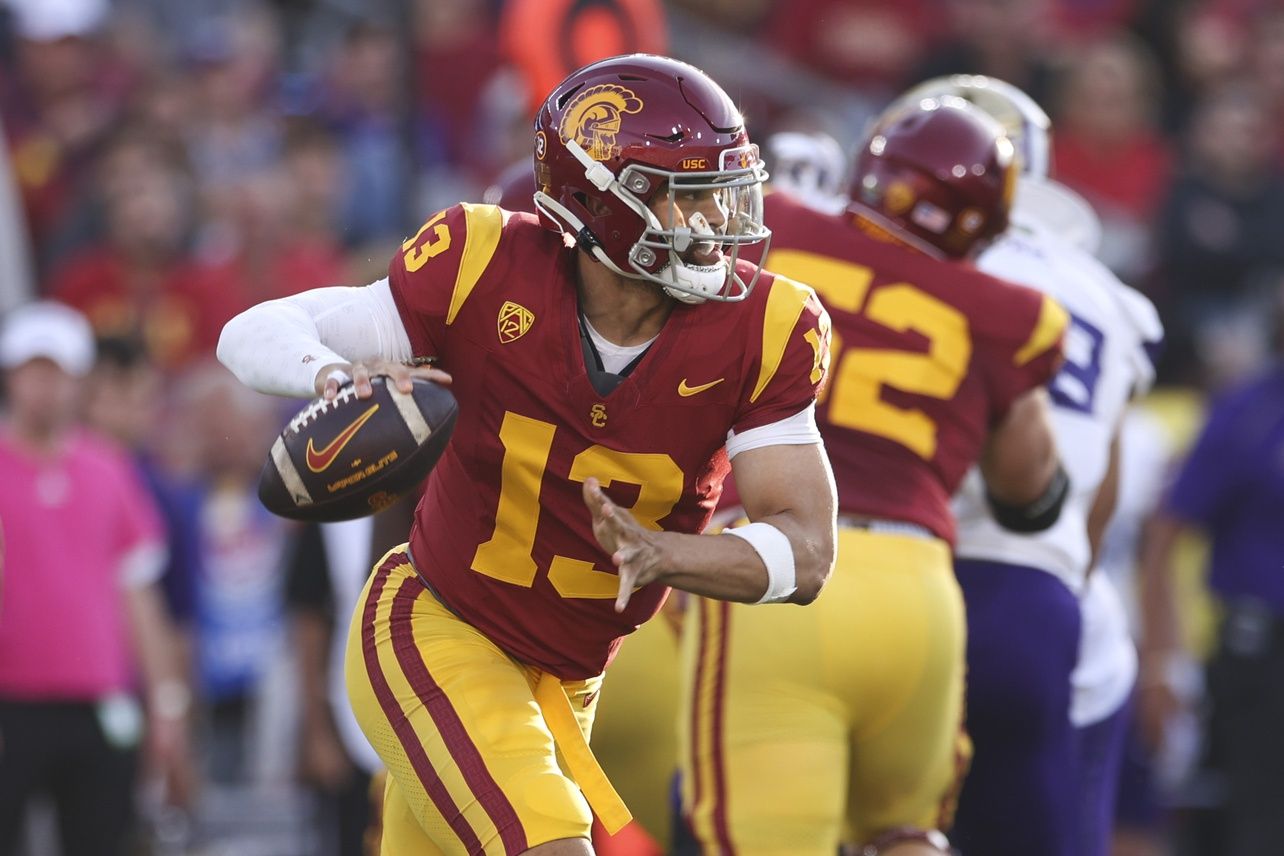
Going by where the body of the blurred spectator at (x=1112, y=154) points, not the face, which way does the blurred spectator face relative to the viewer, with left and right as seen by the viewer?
facing the viewer

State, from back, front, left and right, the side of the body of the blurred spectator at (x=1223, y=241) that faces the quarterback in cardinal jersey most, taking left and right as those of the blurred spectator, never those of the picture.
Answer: front

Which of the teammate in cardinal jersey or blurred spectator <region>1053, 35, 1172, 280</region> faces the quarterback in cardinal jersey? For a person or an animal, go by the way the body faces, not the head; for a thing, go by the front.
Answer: the blurred spectator

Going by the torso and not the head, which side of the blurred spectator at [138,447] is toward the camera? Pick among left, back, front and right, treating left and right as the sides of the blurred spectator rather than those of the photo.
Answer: front

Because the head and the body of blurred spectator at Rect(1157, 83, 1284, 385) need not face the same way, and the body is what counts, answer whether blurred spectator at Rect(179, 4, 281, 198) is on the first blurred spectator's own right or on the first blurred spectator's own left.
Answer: on the first blurred spectator's own right

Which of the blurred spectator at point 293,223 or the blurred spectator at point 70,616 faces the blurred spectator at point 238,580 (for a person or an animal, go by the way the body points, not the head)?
the blurred spectator at point 293,223

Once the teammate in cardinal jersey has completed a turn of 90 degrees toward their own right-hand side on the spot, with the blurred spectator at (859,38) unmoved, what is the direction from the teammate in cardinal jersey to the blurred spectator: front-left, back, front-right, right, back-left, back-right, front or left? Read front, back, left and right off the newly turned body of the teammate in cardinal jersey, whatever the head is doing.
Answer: left

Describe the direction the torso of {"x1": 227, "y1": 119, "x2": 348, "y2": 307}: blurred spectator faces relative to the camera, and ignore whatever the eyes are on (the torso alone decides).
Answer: toward the camera

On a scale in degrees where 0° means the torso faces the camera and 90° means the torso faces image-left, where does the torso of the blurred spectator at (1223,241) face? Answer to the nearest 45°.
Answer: approximately 0°

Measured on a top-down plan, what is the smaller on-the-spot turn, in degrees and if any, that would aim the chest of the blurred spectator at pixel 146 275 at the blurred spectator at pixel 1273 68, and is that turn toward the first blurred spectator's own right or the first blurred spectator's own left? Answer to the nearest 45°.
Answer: approximately 90° to the first blurred spectator's own left

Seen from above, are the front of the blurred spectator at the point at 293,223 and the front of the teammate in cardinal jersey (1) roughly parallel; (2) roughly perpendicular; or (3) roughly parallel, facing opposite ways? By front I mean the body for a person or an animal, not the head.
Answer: roughly parallel, facing opposite ways

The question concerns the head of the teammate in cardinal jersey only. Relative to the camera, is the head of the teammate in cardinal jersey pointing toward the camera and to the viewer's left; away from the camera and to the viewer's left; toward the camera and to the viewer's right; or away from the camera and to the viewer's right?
away from the camera and to the viewer's right

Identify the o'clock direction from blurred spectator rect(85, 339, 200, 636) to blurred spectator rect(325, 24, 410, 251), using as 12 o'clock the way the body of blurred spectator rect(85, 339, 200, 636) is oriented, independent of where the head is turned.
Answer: blurred spectator rect(325, 24, 410, 251) is roughly at 7 o'clock from blurred spectator rect(85, 339, 200, 636).

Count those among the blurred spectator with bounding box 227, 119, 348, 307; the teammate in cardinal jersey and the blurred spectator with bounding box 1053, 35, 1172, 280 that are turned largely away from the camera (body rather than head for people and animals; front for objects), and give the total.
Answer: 1

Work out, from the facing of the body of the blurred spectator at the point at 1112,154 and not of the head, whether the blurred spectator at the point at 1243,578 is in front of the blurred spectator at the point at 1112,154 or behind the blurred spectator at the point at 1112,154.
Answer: in front

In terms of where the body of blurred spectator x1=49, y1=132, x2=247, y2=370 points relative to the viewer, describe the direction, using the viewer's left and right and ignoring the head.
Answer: facing the viewer

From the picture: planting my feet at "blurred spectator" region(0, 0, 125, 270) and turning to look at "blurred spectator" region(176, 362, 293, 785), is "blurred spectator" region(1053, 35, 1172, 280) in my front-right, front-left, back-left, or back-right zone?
front-left

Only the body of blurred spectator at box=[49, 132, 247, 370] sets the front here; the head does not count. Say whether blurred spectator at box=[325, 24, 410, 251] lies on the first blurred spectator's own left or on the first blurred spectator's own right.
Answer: on the first blurred spectator's own left

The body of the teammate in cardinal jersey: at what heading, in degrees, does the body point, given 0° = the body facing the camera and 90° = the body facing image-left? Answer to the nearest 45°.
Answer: approximately 180°
